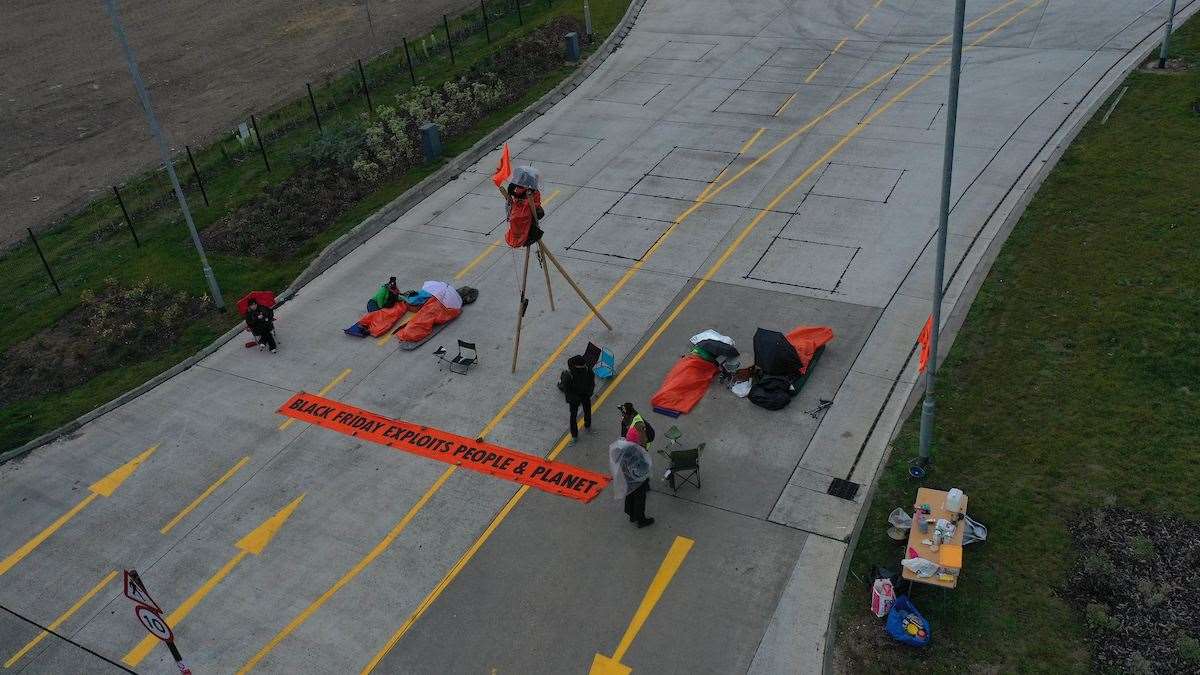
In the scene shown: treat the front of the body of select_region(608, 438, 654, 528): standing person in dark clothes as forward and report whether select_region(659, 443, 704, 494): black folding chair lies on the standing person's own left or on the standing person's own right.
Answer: on the standing person's own left

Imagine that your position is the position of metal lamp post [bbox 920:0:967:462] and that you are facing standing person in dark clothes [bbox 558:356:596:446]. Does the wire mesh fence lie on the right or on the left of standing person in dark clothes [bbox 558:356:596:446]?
right

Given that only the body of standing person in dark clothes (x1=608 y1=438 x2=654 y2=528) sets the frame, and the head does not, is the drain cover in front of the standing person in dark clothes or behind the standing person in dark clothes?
in front

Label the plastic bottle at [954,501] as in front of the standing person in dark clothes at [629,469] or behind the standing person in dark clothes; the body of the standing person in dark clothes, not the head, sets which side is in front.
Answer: in front

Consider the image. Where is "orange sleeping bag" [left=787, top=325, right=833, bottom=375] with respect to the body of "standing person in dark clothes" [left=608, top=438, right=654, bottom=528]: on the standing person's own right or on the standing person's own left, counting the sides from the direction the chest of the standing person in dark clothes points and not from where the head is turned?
on the standing person's own left

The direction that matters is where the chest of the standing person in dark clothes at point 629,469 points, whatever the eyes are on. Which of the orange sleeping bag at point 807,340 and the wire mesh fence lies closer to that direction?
the orange sleeping bag
